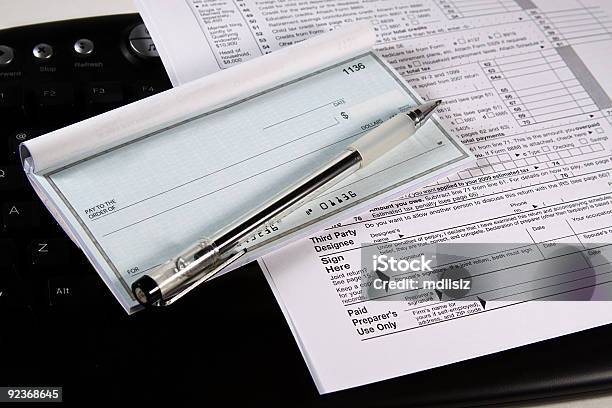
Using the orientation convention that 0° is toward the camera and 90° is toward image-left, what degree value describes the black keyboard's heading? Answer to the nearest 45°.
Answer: approximately 0°
